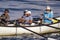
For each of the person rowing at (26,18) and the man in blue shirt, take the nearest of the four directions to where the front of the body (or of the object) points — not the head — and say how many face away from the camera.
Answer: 0

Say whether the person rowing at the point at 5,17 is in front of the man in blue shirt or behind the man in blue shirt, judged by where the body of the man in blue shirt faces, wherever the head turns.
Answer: in front

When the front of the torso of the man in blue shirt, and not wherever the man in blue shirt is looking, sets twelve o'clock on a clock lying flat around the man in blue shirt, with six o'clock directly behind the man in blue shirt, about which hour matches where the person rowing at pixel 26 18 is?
The person rowing is roughly at 1 o'clock from the man in blue shirt.
